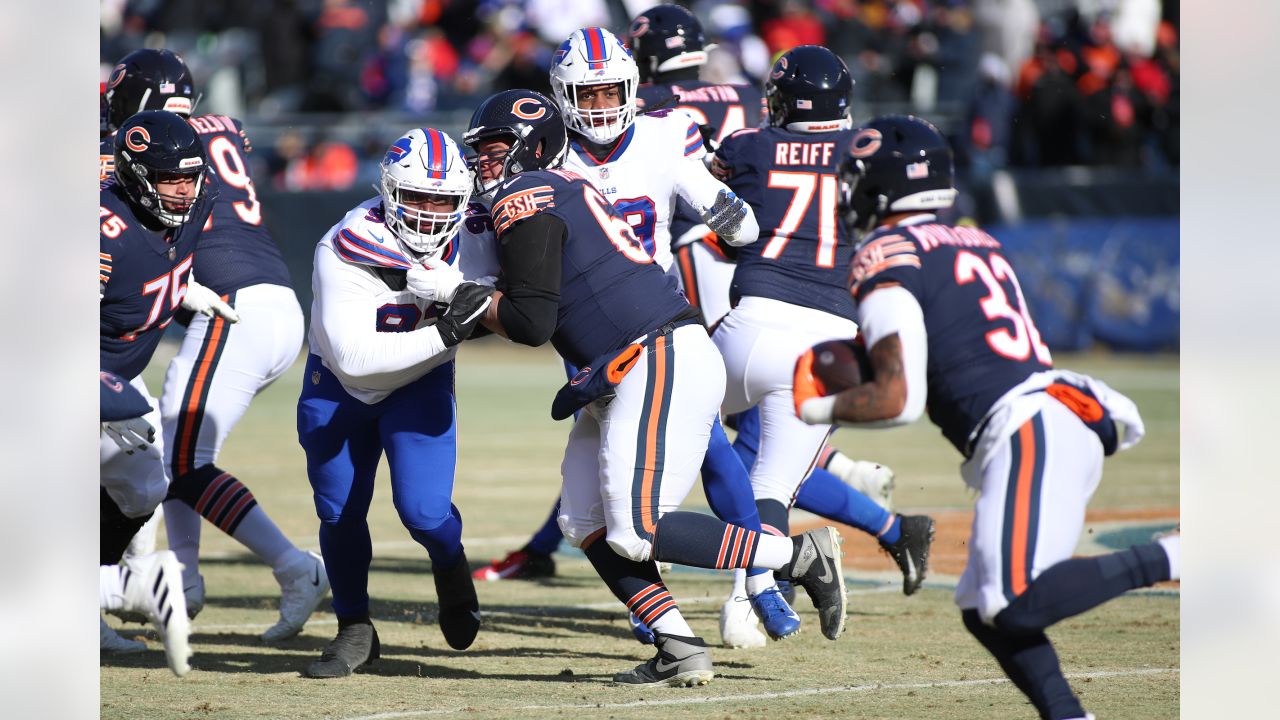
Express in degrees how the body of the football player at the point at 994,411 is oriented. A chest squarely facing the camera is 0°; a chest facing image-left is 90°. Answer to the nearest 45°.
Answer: approximately 135°

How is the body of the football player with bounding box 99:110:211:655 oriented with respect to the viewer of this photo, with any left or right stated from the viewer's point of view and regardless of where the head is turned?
facing the viewer and to the right of the viewer

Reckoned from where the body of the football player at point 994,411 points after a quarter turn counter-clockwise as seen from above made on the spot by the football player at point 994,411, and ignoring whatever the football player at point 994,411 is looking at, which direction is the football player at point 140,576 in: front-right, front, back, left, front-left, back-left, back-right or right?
front-right

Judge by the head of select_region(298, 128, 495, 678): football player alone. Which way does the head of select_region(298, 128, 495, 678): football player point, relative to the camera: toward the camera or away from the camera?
toward the camera

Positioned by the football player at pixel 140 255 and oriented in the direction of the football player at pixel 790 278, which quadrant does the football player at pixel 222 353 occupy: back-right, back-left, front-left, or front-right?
front-left

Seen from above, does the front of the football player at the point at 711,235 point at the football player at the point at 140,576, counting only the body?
no

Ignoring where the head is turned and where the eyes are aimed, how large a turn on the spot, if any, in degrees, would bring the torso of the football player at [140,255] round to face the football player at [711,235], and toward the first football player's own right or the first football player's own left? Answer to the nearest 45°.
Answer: approximately 90° to the first football player's own left

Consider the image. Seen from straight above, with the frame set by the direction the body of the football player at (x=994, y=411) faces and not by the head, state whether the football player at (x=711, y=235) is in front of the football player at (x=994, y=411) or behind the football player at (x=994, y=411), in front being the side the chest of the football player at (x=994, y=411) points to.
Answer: in front

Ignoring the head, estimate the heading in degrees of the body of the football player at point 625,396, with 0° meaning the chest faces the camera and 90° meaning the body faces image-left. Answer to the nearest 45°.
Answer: approximately 90°

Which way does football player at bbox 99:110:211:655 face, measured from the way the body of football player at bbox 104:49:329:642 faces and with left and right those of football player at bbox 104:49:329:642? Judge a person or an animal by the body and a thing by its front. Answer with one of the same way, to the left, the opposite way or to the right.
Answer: the opposite way

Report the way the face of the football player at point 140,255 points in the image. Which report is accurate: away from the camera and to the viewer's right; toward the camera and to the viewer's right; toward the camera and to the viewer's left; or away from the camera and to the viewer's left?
toward the camera and to the viewer's right

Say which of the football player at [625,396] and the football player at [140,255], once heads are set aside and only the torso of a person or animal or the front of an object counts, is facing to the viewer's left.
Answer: the football player at [625,396]

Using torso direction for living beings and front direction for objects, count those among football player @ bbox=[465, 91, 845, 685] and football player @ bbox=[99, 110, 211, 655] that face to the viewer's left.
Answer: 1
